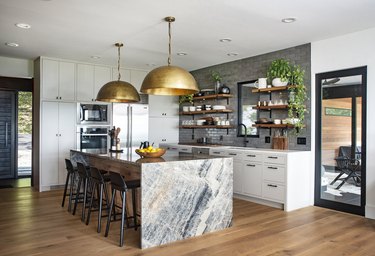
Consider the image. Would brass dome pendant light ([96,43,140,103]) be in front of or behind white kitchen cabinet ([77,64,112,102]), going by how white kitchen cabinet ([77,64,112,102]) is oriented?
in front

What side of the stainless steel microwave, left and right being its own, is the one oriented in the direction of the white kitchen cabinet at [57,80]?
right

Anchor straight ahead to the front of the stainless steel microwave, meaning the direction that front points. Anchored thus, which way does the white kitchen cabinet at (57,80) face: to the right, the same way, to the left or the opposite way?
the same way

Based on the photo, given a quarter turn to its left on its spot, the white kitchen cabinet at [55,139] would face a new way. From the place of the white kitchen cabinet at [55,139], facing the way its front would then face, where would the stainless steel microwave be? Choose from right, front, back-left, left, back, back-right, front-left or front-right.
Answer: front

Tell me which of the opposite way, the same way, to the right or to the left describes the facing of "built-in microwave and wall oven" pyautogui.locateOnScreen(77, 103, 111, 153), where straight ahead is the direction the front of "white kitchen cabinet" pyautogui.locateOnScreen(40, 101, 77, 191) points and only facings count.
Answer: the same way

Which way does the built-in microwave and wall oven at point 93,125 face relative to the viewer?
toward the camera

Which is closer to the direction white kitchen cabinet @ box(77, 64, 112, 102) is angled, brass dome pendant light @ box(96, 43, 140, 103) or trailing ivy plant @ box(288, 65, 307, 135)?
the brass dome pendant light

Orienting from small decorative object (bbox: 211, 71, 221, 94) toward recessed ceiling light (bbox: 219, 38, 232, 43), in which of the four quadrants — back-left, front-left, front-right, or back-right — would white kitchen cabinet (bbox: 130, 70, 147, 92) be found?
back-right

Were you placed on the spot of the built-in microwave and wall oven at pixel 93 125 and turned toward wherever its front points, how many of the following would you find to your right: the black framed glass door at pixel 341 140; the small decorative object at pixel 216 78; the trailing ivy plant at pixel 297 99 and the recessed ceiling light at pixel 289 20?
0

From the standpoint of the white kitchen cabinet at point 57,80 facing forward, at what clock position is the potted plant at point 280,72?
The potted plant is roughly at 10 o'clock from the white kitchen cabinet.

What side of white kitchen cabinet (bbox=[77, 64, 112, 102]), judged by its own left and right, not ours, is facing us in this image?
front

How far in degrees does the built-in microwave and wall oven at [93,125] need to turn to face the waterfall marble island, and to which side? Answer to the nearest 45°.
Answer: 0° — it already faces it

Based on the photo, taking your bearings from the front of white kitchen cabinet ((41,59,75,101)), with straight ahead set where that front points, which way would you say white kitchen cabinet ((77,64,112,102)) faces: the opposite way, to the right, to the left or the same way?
the same way

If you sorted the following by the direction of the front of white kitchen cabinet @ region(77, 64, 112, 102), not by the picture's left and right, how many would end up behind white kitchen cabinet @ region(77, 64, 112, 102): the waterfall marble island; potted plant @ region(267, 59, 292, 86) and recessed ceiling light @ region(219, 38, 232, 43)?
0

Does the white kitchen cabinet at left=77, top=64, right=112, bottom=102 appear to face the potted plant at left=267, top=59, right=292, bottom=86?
no

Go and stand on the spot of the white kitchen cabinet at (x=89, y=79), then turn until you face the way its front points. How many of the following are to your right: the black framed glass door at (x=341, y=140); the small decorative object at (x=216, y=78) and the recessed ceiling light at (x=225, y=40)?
0

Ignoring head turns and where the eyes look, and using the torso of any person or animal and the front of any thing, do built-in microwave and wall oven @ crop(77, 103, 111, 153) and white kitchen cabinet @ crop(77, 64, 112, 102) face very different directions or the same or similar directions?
same or similar directions

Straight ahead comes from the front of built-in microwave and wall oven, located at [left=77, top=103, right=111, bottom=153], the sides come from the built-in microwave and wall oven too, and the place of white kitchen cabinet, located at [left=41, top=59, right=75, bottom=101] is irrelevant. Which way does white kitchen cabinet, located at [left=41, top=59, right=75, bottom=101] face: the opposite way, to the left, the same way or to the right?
the same way

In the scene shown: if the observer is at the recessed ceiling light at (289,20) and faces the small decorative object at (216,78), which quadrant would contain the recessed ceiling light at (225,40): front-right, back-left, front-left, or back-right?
front-left
